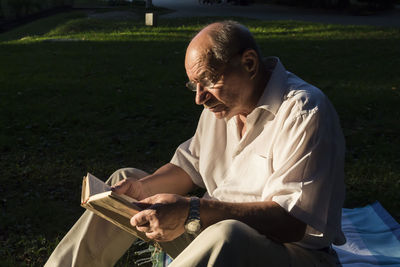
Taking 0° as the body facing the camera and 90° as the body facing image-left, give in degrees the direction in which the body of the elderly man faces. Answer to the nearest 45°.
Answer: approximately 45°

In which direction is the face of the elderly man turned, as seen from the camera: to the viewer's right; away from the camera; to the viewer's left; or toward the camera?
to the viewer's left
